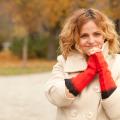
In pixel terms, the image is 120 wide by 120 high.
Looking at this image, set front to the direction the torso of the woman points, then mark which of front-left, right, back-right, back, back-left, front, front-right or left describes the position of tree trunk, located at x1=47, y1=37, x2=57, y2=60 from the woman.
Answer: back

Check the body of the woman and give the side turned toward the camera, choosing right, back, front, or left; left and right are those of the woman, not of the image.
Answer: front
